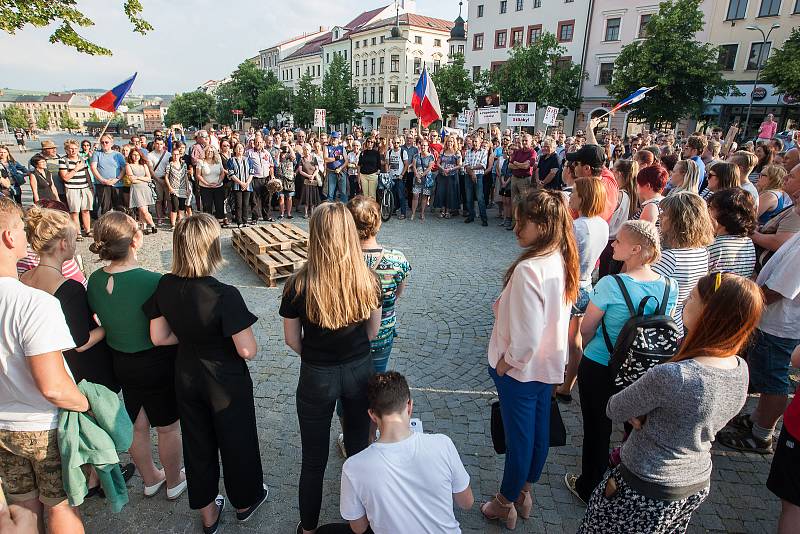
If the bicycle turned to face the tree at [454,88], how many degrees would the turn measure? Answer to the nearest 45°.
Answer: approximately 180°

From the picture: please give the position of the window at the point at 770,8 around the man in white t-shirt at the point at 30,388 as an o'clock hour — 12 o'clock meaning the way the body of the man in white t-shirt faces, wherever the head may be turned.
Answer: The window is roughly at 1 o'clock from the man in white t-shirt.

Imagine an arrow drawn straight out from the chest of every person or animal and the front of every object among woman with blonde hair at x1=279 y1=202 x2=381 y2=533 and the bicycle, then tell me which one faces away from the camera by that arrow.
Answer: the woman with blonde hair

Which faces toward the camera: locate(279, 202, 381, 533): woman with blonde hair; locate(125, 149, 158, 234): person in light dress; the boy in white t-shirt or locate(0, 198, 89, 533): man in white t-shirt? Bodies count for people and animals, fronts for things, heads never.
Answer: the person in light dress

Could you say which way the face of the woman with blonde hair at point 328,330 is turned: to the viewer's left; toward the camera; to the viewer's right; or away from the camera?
away from the camera

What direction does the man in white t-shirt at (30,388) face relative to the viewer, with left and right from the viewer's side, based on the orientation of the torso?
facing away from the viewer and to the right of the viewer

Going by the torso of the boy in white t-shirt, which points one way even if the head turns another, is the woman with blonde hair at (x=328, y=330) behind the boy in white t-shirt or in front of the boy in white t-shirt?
in front

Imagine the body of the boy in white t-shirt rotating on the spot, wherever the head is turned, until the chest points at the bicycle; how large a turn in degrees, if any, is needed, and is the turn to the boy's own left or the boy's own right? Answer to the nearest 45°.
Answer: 0° — they already face it

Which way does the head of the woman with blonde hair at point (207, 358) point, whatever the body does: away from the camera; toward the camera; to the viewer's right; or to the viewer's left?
away from the camera

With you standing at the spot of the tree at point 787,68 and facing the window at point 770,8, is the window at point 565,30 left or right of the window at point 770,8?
left

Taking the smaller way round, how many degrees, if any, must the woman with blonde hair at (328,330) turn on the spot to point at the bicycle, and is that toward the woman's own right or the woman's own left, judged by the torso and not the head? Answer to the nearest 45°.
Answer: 0° — they already face it

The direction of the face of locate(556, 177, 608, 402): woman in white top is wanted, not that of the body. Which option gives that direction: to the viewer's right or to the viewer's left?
to the viewer's left

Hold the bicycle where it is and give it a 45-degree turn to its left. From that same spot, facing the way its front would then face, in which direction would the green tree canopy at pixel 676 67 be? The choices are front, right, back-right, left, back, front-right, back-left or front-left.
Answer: left

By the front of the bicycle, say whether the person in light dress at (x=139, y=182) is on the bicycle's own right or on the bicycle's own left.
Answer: on the bicycle's own right

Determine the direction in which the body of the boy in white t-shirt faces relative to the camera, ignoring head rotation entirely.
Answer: away from the camera

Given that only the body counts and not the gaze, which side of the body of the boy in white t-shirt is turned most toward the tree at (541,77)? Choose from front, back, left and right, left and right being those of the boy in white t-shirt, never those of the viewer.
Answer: front

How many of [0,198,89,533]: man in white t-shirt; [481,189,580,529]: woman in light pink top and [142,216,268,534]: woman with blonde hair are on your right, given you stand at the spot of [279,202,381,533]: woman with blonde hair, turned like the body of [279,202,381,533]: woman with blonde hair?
1
